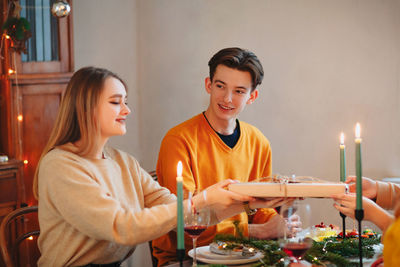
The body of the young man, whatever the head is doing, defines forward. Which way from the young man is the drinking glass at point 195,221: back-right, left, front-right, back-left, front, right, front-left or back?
front-right

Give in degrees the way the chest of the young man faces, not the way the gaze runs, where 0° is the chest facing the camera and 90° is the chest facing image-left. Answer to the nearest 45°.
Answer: approximately 315°

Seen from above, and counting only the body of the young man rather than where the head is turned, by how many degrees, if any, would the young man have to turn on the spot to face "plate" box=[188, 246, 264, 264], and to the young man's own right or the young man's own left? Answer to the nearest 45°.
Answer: approximately 45° to the young man's own right

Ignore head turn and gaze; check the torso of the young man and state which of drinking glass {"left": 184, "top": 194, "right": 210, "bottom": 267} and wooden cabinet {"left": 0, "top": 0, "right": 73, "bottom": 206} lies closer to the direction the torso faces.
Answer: the drinking glass

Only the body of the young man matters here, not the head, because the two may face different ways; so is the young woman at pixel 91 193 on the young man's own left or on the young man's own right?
on the young man's own right

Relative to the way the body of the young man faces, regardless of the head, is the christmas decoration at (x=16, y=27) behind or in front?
behind

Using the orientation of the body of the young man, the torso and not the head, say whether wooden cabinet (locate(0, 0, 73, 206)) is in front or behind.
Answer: behind
